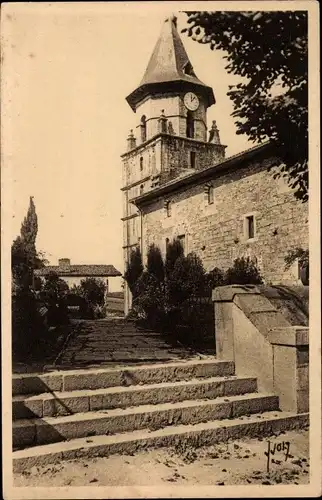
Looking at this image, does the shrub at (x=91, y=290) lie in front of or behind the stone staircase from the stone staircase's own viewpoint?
behind

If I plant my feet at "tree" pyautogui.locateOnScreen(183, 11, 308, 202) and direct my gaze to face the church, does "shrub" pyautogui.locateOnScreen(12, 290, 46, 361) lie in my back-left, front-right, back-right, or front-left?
front-left

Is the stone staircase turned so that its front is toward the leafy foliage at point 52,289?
no

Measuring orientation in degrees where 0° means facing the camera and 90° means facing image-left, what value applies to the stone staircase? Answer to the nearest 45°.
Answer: approximately 315°

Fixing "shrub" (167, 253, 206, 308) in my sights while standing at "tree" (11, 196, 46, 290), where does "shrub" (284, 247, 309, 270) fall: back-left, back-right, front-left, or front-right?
front-right

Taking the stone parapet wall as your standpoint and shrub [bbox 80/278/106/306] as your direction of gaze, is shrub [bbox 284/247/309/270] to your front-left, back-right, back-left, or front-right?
front-right

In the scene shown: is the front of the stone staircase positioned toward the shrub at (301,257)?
no

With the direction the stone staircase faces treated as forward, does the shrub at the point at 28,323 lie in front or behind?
behind

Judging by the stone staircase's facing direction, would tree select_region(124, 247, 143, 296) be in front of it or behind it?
behind

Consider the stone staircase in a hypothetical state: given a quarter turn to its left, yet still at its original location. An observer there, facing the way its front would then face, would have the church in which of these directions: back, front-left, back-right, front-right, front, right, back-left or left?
front-left
